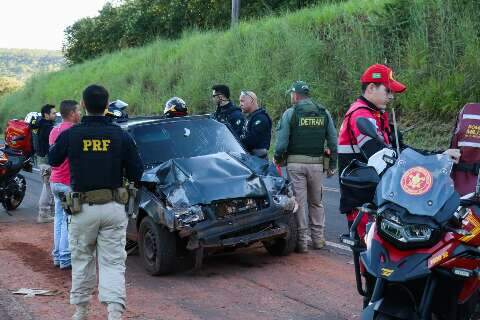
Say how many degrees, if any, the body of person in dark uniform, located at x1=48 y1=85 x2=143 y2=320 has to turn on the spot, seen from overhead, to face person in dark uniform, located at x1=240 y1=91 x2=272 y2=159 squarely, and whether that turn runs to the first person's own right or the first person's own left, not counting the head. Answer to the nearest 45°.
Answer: approximately 45° to the first person's own right

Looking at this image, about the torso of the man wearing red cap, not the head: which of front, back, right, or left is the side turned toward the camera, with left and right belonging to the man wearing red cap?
right

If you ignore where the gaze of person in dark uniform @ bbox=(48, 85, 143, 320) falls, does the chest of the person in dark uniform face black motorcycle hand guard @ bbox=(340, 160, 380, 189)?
no

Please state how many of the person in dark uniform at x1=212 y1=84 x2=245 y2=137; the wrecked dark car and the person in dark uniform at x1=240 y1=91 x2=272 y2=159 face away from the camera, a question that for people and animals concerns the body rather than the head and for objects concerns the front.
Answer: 0

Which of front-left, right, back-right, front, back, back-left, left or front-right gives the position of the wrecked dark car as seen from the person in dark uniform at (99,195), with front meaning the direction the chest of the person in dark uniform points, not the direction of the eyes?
front-right

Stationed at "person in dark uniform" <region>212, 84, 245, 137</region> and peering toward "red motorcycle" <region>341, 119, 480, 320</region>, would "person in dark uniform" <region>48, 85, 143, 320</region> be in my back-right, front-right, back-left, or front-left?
front-right

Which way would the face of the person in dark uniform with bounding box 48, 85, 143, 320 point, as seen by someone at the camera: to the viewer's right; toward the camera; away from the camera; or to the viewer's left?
away from the camera

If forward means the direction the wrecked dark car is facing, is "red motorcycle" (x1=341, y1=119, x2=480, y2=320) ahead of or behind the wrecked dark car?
ahead

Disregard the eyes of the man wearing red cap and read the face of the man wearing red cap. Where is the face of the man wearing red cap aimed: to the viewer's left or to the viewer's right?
to the viewer's right

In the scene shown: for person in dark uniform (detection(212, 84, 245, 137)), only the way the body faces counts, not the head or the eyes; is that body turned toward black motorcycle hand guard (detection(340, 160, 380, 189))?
no

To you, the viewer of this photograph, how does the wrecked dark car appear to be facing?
facing the viewer and to the right of the viewer

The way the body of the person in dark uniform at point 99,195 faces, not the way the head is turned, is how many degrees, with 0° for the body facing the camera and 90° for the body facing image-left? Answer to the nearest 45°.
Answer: approximately 180°

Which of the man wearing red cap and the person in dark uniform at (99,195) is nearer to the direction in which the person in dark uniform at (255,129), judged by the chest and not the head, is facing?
the person in dark uniform

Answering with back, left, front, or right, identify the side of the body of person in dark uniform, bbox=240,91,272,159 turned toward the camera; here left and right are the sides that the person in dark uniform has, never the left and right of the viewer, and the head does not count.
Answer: left
